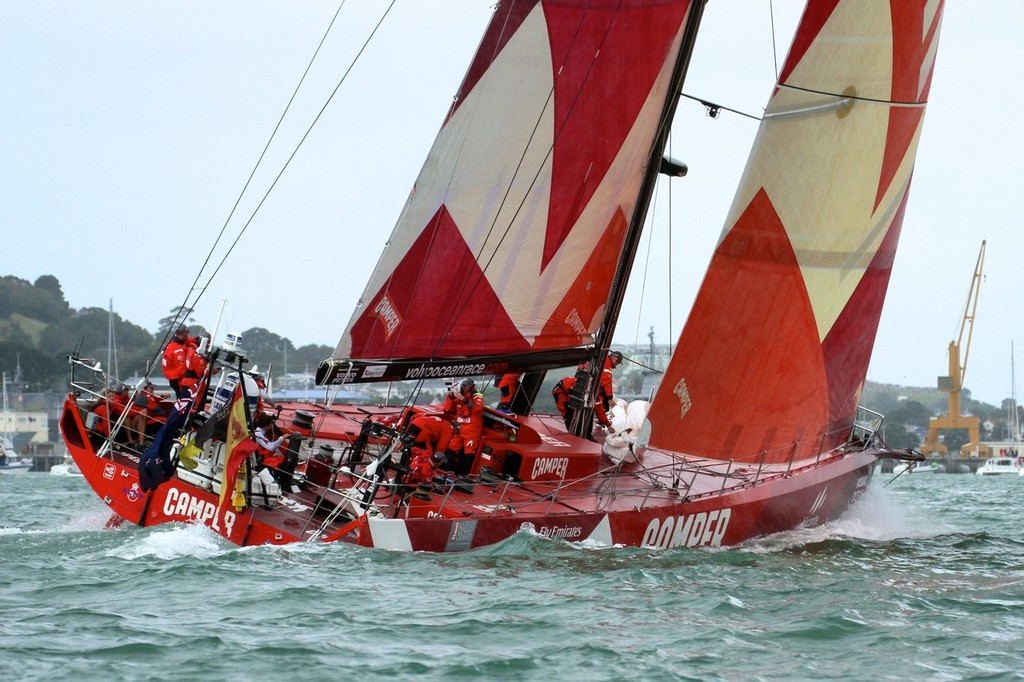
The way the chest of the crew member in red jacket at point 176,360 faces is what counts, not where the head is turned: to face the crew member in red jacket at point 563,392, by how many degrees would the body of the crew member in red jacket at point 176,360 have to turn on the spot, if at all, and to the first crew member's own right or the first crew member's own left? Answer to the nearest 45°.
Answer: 0° — they already face them

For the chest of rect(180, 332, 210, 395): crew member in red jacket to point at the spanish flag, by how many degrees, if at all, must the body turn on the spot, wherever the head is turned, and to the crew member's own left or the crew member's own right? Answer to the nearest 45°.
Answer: approximately 90° to the crew member's own right

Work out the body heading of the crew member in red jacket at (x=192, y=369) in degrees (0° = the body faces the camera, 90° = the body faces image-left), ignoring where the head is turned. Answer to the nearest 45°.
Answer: approximately 270°

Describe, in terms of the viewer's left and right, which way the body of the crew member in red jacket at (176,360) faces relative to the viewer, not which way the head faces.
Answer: facing to the right of the viewer

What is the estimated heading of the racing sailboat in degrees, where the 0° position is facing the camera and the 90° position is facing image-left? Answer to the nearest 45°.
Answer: approximately 225°
